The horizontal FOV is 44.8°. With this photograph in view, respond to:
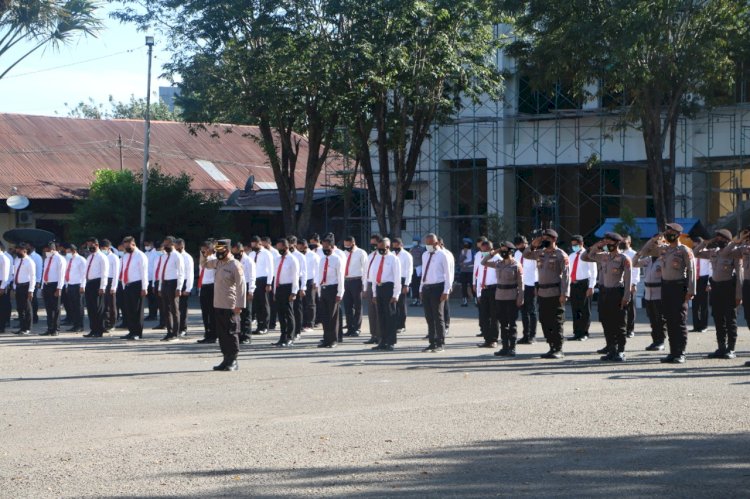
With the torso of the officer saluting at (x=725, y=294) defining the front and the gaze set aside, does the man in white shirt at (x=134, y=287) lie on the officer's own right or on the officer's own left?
on the officer's own right

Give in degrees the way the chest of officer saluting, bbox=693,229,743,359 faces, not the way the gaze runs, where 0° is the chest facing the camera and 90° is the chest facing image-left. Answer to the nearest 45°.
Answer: approximately 45°

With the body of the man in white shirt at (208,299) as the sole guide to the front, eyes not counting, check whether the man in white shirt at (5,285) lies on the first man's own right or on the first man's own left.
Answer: on the first man's own right

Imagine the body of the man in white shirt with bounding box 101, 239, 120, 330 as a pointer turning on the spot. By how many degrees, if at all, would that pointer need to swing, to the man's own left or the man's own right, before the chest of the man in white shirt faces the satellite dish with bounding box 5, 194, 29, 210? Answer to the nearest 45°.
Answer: approximately 135° to the man's own right

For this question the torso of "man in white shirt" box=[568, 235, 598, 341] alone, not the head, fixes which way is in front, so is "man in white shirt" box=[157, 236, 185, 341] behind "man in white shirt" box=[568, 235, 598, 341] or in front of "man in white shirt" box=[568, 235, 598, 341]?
in front

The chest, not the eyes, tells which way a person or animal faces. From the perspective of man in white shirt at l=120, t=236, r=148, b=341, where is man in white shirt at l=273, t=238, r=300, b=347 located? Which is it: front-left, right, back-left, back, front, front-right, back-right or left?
left

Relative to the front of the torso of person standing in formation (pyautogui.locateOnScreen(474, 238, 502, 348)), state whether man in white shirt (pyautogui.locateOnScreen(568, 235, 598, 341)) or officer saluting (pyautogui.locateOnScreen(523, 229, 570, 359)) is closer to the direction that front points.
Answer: the officer saluting

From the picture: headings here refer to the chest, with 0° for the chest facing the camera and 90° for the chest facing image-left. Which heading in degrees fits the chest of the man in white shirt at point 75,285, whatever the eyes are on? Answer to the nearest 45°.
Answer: approximately 45°

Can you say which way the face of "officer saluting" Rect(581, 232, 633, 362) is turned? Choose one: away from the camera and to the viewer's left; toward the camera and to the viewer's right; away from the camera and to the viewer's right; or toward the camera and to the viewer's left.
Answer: toward the camera and to the viewer's left

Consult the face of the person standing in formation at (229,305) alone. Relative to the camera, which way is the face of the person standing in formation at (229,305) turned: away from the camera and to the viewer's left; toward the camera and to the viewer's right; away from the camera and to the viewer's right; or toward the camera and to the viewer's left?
toward the camera and to the viewer's left

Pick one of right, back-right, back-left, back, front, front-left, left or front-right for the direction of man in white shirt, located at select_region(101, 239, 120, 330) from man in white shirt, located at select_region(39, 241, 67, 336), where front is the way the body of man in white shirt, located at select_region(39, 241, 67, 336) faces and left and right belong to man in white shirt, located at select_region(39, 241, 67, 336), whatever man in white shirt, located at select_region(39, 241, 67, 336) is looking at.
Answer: left

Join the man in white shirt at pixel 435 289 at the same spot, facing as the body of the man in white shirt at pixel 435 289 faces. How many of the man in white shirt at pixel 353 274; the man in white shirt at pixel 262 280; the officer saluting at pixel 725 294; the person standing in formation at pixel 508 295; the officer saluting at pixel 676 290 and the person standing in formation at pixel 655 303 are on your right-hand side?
2

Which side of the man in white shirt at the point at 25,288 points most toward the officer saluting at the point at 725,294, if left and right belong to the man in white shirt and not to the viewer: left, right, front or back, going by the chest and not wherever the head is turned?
left
